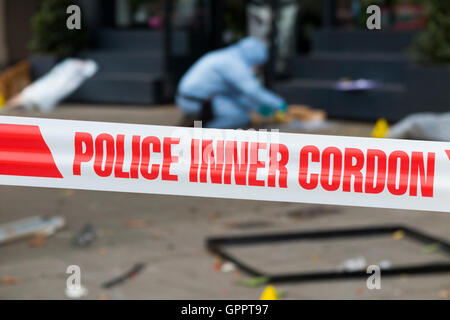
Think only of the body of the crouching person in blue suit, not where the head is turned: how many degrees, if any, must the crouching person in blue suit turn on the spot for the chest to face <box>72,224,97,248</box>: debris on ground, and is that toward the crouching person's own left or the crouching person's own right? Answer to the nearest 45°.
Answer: approximately 90° to the crouching person's own right

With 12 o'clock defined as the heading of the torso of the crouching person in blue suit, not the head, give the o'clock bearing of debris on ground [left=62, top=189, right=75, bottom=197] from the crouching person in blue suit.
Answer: The debris on ground is roughly at 5 o'clock from the crouching person in blue suit.

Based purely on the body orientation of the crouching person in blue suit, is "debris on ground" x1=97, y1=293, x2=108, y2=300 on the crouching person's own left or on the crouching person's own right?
on the crouching person's own right

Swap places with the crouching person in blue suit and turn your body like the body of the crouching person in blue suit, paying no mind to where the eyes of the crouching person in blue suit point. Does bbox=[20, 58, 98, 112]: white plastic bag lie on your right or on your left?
on your left

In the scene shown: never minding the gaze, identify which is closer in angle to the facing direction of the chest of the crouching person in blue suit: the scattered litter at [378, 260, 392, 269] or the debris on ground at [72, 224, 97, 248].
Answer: the scattered litter

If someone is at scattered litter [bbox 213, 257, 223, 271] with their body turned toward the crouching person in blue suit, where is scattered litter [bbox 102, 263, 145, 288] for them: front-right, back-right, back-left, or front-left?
back-left

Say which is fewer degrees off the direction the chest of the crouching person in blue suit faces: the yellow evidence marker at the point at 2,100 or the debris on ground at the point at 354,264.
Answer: the debris on ground

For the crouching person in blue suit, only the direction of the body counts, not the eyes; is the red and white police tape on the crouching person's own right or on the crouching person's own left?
on the crouching person's own right

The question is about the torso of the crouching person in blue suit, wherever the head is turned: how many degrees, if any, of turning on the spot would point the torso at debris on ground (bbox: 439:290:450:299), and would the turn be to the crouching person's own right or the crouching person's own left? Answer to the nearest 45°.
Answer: approximately 90° to the crouching person's own right

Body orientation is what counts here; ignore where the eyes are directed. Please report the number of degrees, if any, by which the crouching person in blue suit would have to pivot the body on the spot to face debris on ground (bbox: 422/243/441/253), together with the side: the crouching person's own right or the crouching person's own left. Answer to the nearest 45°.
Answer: approximately 45° to the crouching person's own right

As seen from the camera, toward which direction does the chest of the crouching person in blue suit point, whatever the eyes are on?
to the viewer's right

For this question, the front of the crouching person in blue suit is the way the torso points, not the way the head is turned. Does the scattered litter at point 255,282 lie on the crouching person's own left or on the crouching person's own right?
on the crouching person's own right

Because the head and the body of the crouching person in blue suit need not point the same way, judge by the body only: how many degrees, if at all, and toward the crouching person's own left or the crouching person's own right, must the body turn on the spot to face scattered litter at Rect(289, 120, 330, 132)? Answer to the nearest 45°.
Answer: approximately 45° to the crouching person's own left
